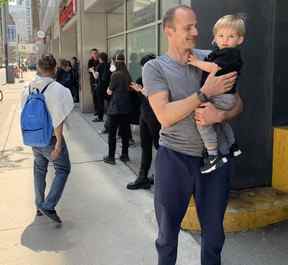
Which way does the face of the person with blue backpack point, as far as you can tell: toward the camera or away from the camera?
away from the camera

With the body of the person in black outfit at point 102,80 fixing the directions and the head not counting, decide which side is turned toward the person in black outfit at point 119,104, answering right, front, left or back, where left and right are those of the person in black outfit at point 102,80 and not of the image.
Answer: left

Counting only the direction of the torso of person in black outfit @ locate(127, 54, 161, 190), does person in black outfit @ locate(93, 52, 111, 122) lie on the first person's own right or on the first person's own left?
on the first person's own right

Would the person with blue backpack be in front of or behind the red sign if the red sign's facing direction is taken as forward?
in front

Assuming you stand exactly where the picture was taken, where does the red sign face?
facing the viewer and to the left of the viewer

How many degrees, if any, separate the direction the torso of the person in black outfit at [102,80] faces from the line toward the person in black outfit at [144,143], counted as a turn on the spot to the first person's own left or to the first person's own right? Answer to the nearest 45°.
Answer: approximately 90° to the first person's own left

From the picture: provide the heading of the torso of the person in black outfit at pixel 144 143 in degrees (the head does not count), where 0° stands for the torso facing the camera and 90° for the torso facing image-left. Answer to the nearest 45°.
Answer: approximately 90°

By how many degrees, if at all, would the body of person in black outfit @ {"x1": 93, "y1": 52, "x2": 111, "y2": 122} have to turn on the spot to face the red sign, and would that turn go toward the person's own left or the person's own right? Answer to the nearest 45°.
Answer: approximately 90° to the person's own right

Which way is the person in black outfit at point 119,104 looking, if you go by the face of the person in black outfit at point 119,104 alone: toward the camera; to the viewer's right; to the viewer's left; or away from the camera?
away from the camera
